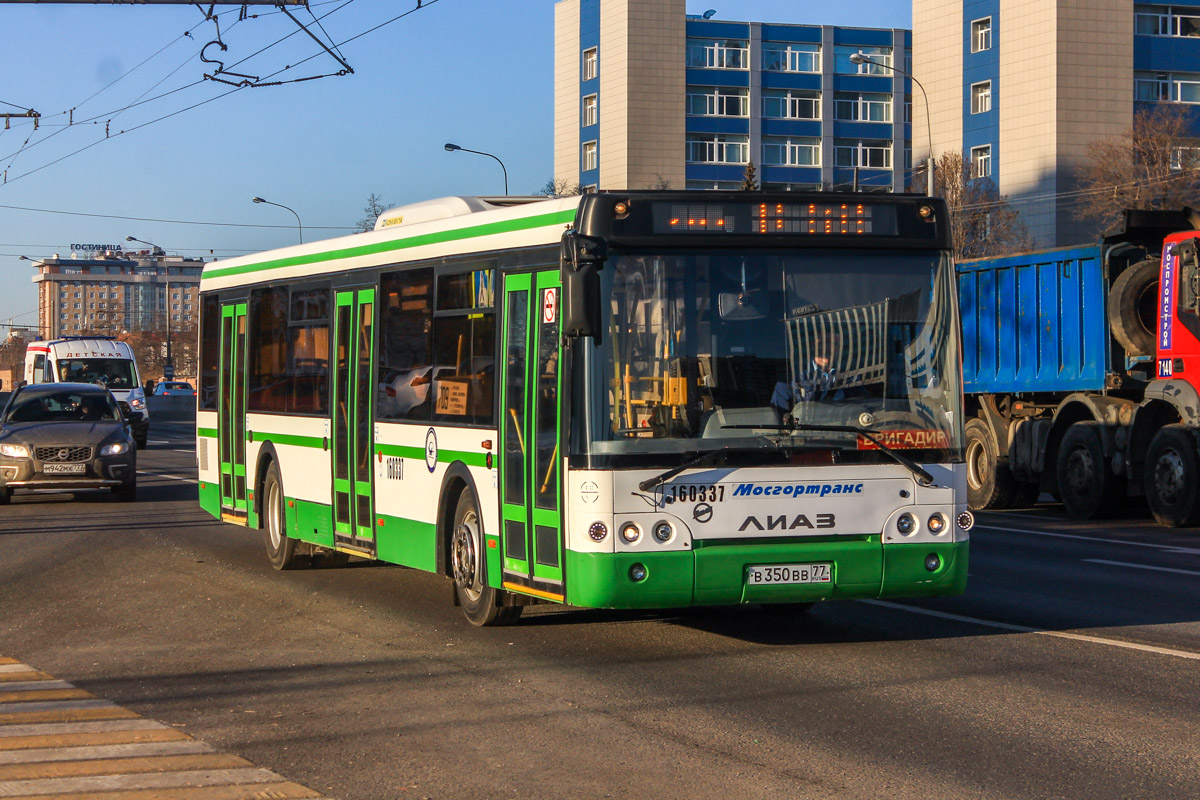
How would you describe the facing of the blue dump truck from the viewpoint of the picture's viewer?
facing the viewer and to the right of the viewer

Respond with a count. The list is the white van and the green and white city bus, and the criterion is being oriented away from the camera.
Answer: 0

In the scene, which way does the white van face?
toward the camera

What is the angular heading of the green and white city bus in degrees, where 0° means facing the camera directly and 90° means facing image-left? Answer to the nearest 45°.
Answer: approximately 315°

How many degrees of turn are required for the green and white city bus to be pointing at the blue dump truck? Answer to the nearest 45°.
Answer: approximately 90° to its left

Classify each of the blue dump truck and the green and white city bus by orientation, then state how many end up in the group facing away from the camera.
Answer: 0

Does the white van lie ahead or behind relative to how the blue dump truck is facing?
behind
